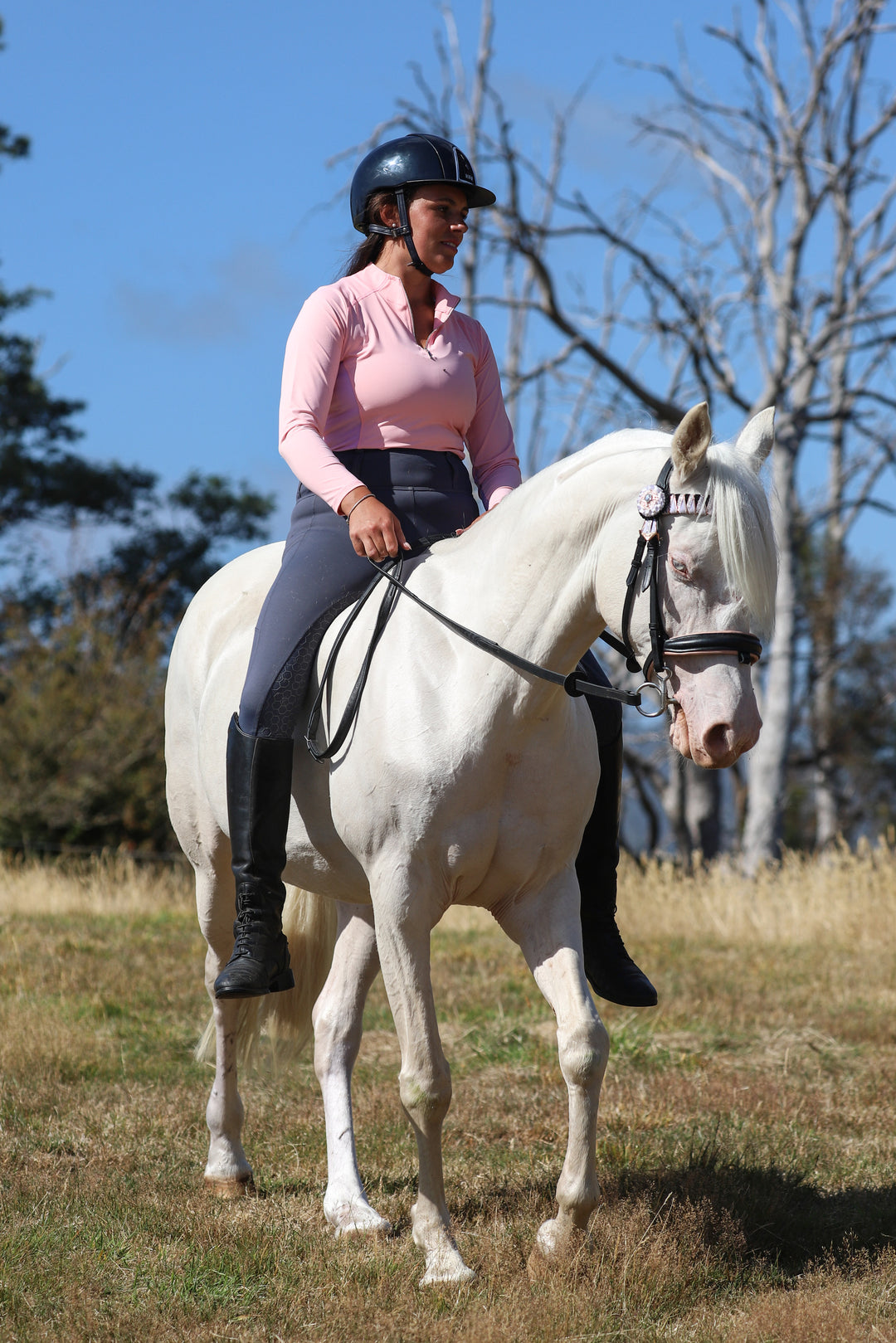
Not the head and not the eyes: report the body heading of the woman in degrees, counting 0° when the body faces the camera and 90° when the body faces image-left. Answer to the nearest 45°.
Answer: approximately 315°

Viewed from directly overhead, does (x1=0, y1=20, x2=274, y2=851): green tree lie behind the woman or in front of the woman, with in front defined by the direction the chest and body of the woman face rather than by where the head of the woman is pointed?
behind

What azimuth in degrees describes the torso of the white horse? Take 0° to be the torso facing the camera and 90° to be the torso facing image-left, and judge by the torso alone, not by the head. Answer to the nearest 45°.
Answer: approximately 315°
